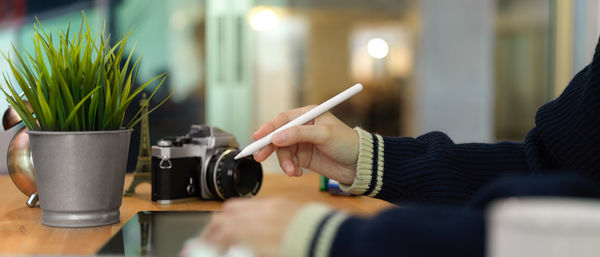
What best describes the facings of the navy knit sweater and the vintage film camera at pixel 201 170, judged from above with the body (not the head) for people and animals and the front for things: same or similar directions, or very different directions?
very different directions

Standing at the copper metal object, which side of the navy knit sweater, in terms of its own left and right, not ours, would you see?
front

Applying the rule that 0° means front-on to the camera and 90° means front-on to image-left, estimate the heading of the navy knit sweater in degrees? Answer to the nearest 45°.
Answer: approximately 90°

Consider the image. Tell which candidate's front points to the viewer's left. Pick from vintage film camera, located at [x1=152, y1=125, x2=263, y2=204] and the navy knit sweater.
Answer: the navy knit sweater
